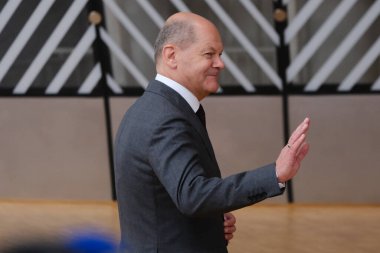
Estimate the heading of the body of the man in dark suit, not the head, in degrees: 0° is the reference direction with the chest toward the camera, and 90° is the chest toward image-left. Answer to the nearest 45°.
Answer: approximately 270°
